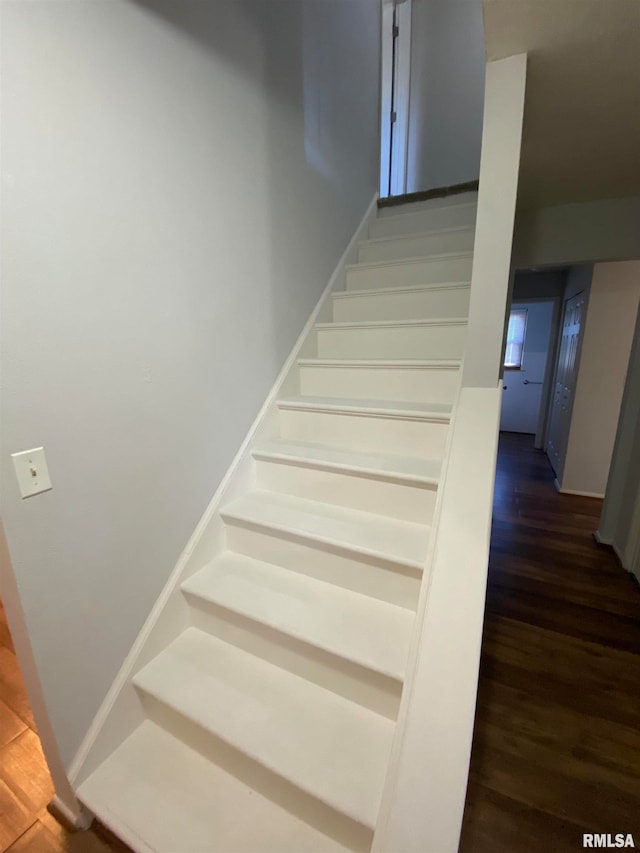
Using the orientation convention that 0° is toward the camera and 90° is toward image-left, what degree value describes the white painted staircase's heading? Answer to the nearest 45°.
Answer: approximately 45°

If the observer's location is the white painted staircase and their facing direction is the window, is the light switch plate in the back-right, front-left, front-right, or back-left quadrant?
back-left

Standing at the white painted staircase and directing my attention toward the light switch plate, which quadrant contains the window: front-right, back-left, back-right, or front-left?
back-right

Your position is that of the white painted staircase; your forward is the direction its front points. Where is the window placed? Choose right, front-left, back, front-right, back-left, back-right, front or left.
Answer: back

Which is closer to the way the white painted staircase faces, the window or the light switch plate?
the light switch plate

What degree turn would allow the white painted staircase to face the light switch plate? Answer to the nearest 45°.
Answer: approximately 45° to its right
